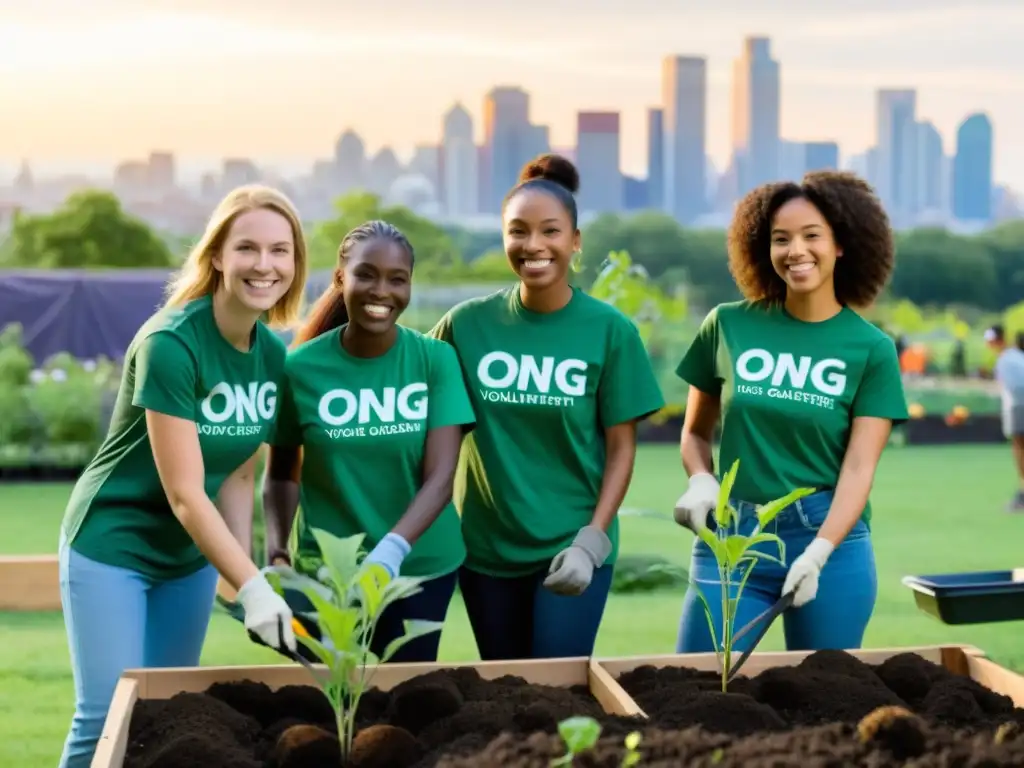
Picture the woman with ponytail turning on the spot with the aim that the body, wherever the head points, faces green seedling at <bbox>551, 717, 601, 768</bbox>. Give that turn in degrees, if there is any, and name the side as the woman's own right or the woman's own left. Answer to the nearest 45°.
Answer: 0° — they already face it

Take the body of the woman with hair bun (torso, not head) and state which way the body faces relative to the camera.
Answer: toward the camera

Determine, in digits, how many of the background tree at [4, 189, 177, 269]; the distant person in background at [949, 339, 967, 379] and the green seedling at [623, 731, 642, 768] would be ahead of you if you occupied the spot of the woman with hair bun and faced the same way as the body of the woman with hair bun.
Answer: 1

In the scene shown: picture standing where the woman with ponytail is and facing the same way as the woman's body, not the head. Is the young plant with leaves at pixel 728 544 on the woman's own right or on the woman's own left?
on the woman's own left

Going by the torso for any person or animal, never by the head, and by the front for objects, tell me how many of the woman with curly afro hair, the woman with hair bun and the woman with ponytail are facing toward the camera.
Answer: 3

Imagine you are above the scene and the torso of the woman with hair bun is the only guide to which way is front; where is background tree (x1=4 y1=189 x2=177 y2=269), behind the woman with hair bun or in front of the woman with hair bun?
behind

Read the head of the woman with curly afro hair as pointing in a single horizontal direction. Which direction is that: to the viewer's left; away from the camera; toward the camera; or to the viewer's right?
toward the camera

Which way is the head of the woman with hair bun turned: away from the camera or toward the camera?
toward the camera

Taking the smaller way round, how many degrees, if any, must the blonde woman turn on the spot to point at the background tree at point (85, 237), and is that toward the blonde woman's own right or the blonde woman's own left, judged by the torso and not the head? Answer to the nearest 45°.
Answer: approximately 135° to the blonde woman's own left

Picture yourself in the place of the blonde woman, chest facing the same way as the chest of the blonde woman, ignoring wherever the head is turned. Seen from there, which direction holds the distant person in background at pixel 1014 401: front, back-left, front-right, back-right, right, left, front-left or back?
left

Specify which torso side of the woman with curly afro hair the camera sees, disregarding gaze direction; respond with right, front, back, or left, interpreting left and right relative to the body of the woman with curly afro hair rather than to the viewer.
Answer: front

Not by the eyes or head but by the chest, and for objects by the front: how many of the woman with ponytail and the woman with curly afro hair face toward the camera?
2

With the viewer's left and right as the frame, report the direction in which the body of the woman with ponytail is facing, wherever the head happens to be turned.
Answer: facing the viewer
